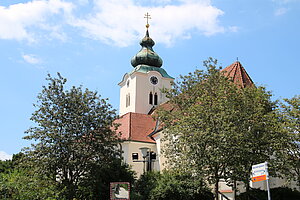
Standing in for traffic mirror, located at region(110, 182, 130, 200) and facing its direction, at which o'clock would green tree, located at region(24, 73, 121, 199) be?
The green tree is roughly at 5 o'clock from the traffic mirror.

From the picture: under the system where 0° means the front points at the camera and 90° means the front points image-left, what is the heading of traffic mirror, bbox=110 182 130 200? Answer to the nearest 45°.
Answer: approximately 0°

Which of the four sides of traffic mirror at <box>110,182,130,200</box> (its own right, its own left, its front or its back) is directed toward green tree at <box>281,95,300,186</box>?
left

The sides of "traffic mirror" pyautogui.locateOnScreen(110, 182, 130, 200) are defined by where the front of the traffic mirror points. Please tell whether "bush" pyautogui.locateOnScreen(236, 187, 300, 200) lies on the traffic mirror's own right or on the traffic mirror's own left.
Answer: on the traffic mirror's own left

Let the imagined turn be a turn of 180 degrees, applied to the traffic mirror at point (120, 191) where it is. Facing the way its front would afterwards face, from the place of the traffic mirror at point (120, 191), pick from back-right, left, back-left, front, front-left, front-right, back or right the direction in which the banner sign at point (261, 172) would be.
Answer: back-right

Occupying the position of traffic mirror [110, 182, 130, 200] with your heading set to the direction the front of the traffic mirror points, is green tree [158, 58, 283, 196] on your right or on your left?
on your left

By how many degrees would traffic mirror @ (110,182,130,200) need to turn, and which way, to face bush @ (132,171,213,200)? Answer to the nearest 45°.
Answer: approximately 135° to its left

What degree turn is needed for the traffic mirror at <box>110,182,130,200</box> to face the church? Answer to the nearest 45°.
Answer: approximately 180°
